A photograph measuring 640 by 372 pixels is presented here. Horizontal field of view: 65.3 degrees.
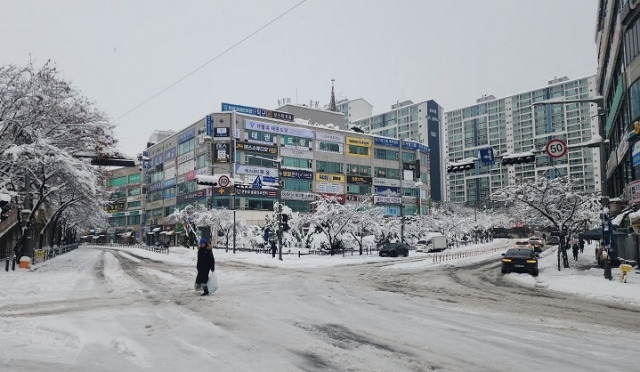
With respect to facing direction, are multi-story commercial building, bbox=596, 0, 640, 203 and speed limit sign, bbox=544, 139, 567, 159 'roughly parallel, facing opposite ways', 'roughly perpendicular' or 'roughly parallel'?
roughly perpendicular

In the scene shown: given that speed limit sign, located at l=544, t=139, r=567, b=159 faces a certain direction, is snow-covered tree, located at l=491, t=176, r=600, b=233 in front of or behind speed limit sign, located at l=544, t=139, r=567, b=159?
behind

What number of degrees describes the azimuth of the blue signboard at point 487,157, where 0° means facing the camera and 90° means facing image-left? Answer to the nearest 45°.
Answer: approximately 0°

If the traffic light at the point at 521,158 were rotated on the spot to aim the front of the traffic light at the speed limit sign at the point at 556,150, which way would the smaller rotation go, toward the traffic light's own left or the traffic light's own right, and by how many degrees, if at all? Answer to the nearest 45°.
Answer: approximately 90° to the traffic light's own left
